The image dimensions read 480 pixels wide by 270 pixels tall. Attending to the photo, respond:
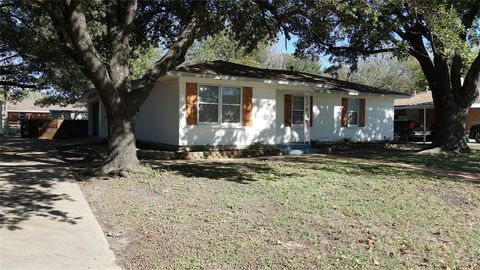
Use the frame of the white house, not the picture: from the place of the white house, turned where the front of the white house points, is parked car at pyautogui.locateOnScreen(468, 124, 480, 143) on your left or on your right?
on your left

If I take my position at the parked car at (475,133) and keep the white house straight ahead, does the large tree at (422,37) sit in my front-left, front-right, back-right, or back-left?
front-left

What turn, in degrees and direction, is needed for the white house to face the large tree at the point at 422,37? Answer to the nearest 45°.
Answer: approximately 45° to its left

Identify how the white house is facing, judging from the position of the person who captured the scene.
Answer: facing the viewer and to the right of the viewer

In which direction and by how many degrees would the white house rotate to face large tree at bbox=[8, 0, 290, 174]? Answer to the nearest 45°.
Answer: approximately 90° to its right

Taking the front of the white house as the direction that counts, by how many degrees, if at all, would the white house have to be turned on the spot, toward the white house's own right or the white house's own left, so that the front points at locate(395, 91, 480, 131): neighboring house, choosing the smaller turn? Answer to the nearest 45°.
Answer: approximately 90° to the white house's own left

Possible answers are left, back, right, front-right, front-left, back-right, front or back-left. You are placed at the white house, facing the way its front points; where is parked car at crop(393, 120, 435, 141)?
left
